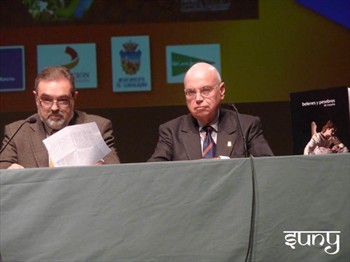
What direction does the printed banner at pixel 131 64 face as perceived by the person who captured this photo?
facing the viewer

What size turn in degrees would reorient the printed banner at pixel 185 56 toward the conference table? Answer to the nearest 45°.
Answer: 0° — it already faces it

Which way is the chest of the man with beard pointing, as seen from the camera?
toward the camera

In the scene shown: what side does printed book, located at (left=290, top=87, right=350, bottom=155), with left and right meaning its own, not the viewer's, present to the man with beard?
right

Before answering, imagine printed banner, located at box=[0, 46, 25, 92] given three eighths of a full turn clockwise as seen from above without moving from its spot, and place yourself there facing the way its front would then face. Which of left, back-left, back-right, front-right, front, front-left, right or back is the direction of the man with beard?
back-left

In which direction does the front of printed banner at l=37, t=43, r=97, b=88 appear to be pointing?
toward the camera

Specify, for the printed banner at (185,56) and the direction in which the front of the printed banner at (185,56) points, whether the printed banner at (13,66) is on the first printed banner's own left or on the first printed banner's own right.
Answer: on the first printed banner's own right

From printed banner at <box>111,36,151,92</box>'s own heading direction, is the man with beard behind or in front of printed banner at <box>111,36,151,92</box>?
in front

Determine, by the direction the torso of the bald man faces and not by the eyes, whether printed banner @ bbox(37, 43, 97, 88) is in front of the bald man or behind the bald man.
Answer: behind

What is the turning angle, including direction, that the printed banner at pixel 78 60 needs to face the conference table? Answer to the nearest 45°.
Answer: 0° — it already faces it

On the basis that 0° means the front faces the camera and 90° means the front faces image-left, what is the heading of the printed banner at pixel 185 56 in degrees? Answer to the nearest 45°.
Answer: approximately 0°

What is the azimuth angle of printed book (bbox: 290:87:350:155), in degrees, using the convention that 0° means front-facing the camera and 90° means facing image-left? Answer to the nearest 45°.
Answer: approximately 0°

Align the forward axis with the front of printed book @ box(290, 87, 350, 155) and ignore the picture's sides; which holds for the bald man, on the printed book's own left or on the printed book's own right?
on the printed book's own right
